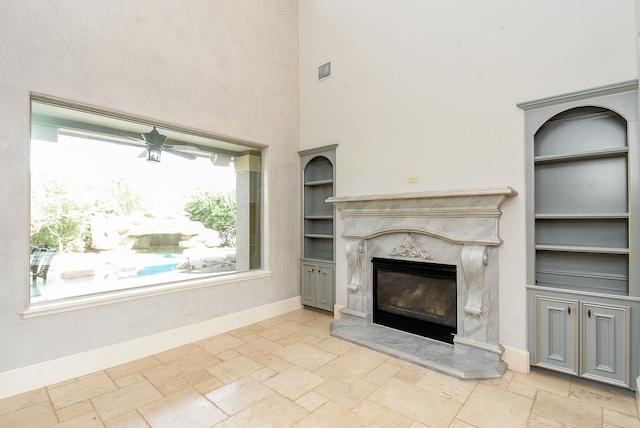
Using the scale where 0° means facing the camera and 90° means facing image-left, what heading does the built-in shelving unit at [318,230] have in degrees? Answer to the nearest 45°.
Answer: approximately 45°

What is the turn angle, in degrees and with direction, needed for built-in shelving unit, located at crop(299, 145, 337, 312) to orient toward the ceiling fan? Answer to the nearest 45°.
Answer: approximately 90° to its right

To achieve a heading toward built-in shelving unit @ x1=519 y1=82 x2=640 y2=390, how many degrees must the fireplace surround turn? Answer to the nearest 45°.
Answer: approximately 135° to its left

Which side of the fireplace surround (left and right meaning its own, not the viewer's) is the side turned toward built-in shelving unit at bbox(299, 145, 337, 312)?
right

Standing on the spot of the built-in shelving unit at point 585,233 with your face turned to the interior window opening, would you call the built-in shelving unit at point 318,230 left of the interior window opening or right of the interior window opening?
right

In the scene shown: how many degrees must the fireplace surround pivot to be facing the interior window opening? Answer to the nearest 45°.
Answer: approximately 45° to its right

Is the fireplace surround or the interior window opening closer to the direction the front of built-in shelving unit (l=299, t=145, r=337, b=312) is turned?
the interior window opening

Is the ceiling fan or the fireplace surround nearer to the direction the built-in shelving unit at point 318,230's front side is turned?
the ceiling fan

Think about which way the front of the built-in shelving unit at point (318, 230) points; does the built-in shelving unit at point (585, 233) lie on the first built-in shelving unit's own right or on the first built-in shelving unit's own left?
on the first built-in shelving unit's own left

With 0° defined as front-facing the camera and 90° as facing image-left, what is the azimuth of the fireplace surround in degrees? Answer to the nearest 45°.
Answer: approximately 45°
